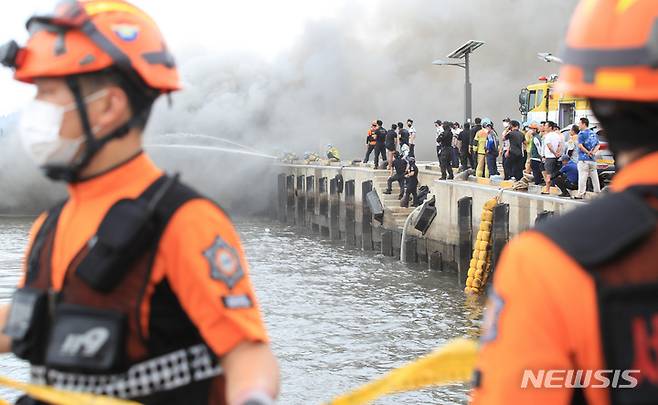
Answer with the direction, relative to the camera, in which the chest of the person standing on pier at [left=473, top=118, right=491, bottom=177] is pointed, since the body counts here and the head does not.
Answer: to the viewer's left

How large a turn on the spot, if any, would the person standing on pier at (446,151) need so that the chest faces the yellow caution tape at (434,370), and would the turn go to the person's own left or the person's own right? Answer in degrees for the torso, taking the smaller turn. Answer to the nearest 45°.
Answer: approximately 90° to the person's own left

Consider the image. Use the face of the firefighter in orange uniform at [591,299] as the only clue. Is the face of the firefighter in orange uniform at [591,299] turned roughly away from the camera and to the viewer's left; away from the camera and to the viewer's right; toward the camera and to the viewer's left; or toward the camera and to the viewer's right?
away from the camera and to the viewer's left

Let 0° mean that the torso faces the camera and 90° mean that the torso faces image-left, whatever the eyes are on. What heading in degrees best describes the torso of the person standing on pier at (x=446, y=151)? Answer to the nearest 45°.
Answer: approximately 90°

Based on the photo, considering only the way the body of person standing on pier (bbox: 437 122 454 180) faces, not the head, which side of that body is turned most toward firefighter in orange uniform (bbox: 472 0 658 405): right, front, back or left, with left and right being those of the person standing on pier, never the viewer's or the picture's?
left
